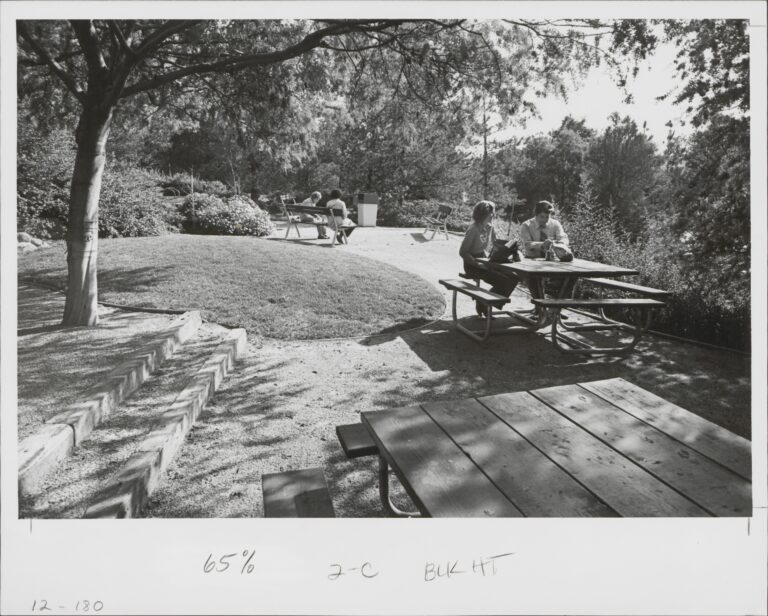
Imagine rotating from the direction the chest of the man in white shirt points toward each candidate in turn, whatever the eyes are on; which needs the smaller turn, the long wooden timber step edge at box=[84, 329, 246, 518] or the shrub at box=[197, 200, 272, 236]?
the long wooden timber step edge

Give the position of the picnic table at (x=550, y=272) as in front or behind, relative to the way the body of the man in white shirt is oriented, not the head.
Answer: in front

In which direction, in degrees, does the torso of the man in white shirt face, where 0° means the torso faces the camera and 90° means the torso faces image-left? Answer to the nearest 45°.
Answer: approximately 0°
